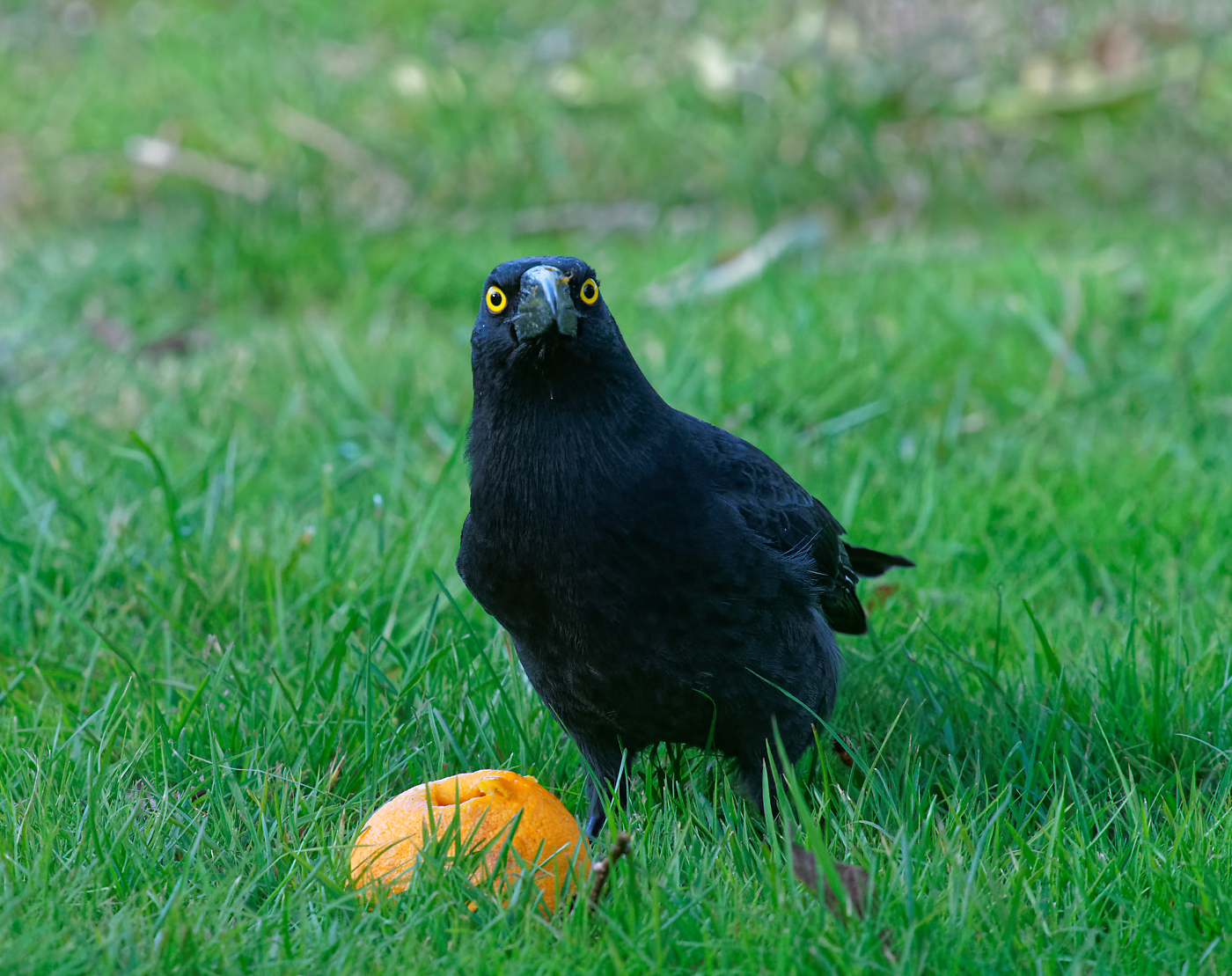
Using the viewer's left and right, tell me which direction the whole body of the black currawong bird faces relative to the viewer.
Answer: facing the viewer and to the left of the viewer

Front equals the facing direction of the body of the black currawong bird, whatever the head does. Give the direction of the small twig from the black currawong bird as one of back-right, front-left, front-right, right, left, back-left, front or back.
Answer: front-left
